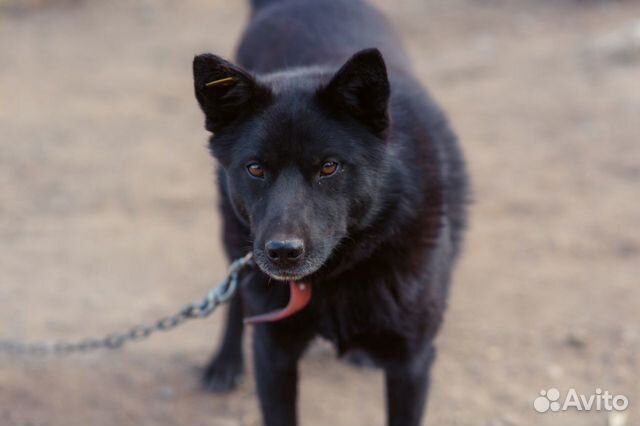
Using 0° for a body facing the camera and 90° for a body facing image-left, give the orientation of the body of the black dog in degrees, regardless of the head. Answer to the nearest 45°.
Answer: approximately 0°
